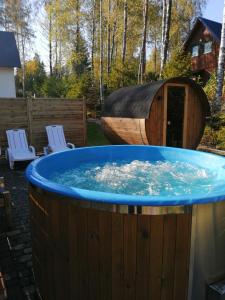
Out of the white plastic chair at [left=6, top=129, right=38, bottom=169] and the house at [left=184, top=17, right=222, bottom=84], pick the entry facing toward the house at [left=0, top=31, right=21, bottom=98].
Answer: the house at [left=184, top=17, right=222, bottom=84]

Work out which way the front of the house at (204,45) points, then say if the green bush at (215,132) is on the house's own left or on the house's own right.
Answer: on the house's own left

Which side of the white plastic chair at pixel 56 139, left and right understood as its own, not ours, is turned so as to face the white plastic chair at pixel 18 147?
right

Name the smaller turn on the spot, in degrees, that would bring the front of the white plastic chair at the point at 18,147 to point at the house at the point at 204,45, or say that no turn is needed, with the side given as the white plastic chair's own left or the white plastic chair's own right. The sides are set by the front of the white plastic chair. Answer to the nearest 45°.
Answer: approximately 90° to the white plastic chair's own left

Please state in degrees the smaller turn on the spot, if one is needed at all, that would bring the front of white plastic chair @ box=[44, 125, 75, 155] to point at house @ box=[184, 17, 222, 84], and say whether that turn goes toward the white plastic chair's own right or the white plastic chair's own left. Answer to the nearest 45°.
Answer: approximately 90° to the white plastic chair's own left

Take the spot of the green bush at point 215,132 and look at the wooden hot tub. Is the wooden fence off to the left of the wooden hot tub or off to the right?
right

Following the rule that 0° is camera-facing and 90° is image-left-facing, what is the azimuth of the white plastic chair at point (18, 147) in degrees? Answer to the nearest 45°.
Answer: approximately 315°

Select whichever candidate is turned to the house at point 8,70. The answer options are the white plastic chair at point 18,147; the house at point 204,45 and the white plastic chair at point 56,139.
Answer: the house at point 204,45
